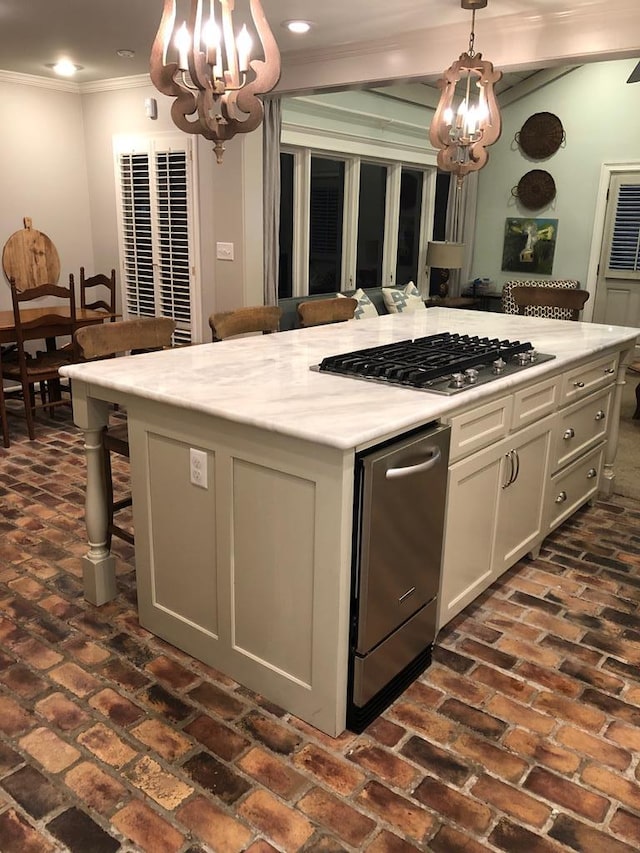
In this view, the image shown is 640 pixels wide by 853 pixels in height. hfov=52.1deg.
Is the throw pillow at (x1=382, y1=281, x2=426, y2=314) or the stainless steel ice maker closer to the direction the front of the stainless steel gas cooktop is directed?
the stainless steel ice maker

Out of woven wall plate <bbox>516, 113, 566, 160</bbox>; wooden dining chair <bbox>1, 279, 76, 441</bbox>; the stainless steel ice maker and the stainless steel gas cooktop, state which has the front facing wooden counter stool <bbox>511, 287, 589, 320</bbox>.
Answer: the woven wall plate

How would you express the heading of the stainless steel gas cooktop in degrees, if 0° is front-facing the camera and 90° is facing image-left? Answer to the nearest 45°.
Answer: approximately 315°

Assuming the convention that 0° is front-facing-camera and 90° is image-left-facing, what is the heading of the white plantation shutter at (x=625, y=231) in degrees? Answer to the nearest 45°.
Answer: approximately 0°

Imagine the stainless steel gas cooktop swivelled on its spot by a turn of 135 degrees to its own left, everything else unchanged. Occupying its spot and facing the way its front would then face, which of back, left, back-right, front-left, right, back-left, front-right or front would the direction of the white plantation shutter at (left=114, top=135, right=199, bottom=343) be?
front-left

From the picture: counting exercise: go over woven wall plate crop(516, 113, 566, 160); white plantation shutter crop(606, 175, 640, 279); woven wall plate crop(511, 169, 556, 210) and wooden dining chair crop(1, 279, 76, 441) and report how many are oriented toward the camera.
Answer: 3

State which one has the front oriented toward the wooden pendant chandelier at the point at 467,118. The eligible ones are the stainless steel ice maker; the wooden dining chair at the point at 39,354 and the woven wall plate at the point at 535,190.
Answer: the woven wall plate

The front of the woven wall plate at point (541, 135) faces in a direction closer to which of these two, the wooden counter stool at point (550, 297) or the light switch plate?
the wooden counter stool
